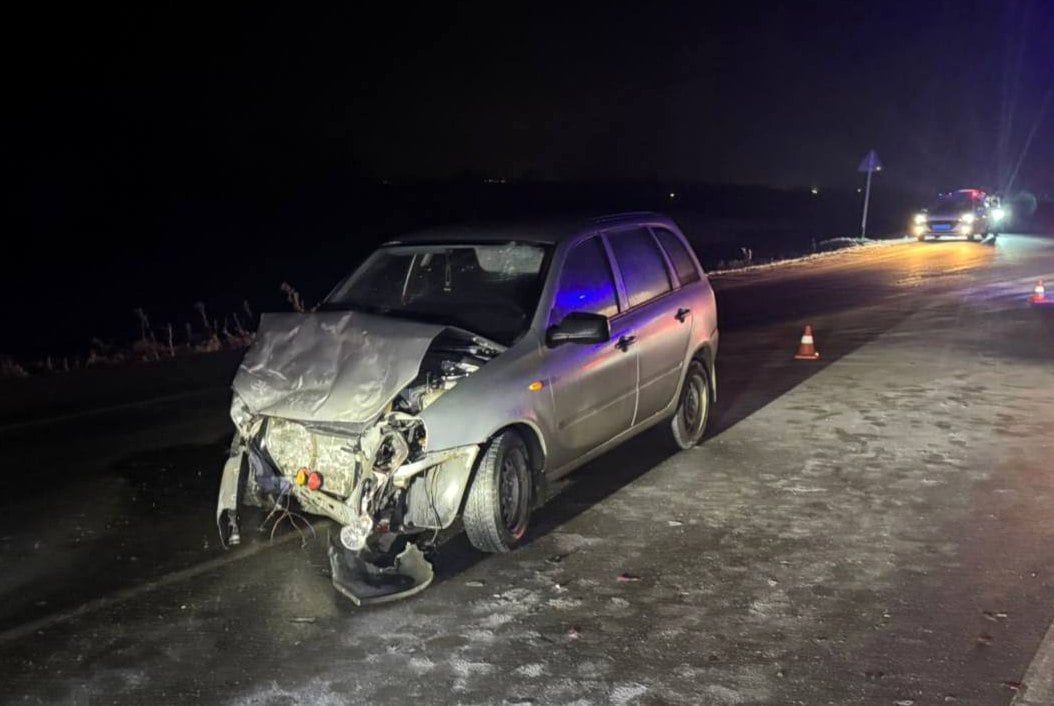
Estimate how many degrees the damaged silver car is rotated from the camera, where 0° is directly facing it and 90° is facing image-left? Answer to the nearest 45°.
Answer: approximately 45°

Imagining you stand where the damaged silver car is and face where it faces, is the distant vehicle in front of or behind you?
behind

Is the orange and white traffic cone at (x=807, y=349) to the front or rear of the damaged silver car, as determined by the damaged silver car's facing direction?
to the rear
